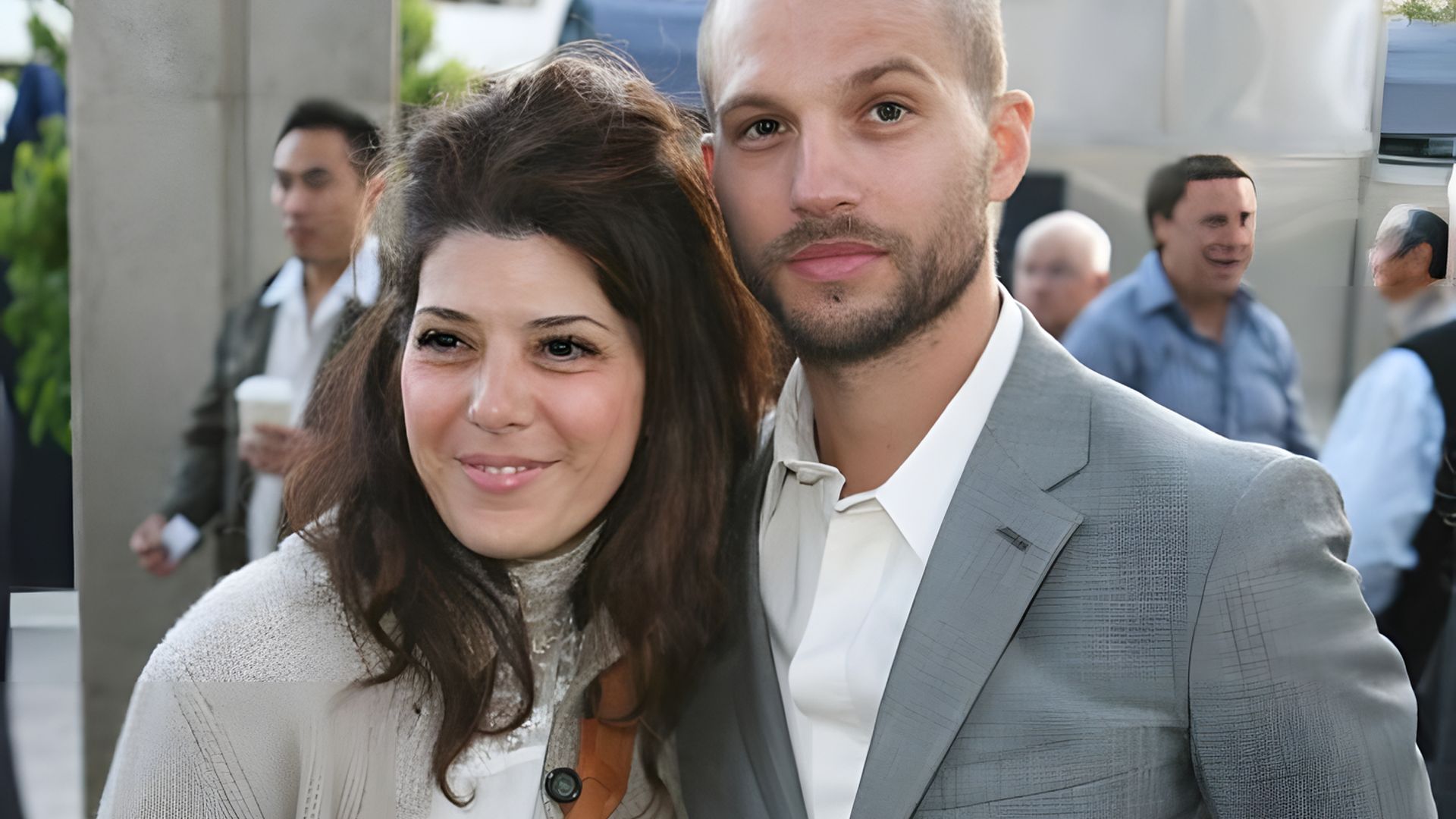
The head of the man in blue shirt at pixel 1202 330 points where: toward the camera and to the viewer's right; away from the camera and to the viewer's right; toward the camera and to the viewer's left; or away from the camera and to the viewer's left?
toward the camera and to the viewer's right

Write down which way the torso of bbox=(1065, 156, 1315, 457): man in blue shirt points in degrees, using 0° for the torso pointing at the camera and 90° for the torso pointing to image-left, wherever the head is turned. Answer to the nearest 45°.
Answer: approximately 315°
